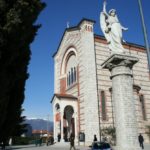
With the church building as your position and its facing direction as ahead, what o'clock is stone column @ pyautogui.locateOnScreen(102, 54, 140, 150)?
The stone column is roughly at 10 o'clock from the church building.

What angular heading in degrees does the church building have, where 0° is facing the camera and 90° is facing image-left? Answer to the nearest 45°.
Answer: approximately 45°
